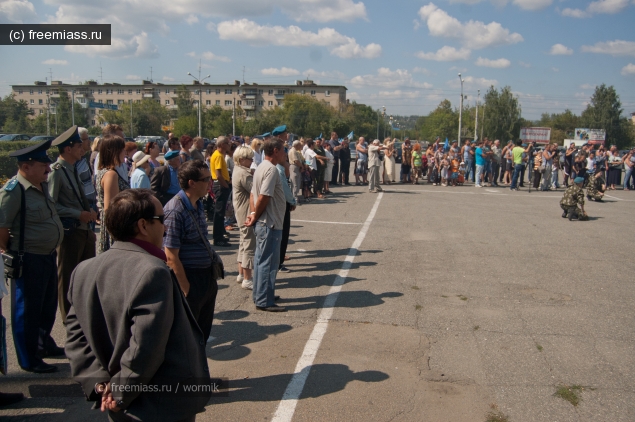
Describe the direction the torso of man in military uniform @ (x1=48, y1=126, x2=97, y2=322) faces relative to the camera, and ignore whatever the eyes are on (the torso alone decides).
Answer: to the viewer's right

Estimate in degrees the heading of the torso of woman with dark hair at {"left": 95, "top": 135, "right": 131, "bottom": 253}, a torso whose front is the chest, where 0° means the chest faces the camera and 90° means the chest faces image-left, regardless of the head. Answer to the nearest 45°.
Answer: approximately 270°

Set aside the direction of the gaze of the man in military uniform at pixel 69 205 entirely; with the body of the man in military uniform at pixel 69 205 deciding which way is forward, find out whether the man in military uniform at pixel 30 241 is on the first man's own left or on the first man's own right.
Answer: on the first man's own right

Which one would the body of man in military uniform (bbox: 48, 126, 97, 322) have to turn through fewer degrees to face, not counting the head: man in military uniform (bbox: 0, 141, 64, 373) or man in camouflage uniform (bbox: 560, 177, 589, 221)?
the man in camouflage uniform

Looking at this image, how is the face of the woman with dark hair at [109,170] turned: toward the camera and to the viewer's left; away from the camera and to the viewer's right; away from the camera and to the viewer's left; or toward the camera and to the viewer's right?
away from the camera and to the viewer's right

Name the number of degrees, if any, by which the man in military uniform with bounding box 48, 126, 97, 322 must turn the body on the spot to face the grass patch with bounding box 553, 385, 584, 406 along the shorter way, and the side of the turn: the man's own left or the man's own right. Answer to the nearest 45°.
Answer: approximately 45° to the man's own right

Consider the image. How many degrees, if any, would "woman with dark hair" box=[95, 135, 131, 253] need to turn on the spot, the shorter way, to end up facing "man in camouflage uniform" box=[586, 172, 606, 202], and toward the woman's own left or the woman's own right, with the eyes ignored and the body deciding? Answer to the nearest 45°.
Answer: approximately 45° to the woman's own left

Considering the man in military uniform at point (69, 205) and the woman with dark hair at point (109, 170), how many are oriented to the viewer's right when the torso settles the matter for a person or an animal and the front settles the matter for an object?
2

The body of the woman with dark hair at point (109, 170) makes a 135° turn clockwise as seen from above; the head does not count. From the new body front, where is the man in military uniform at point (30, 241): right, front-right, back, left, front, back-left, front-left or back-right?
front

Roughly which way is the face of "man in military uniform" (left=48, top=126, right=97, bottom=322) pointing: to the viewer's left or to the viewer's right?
to the viewer's right
